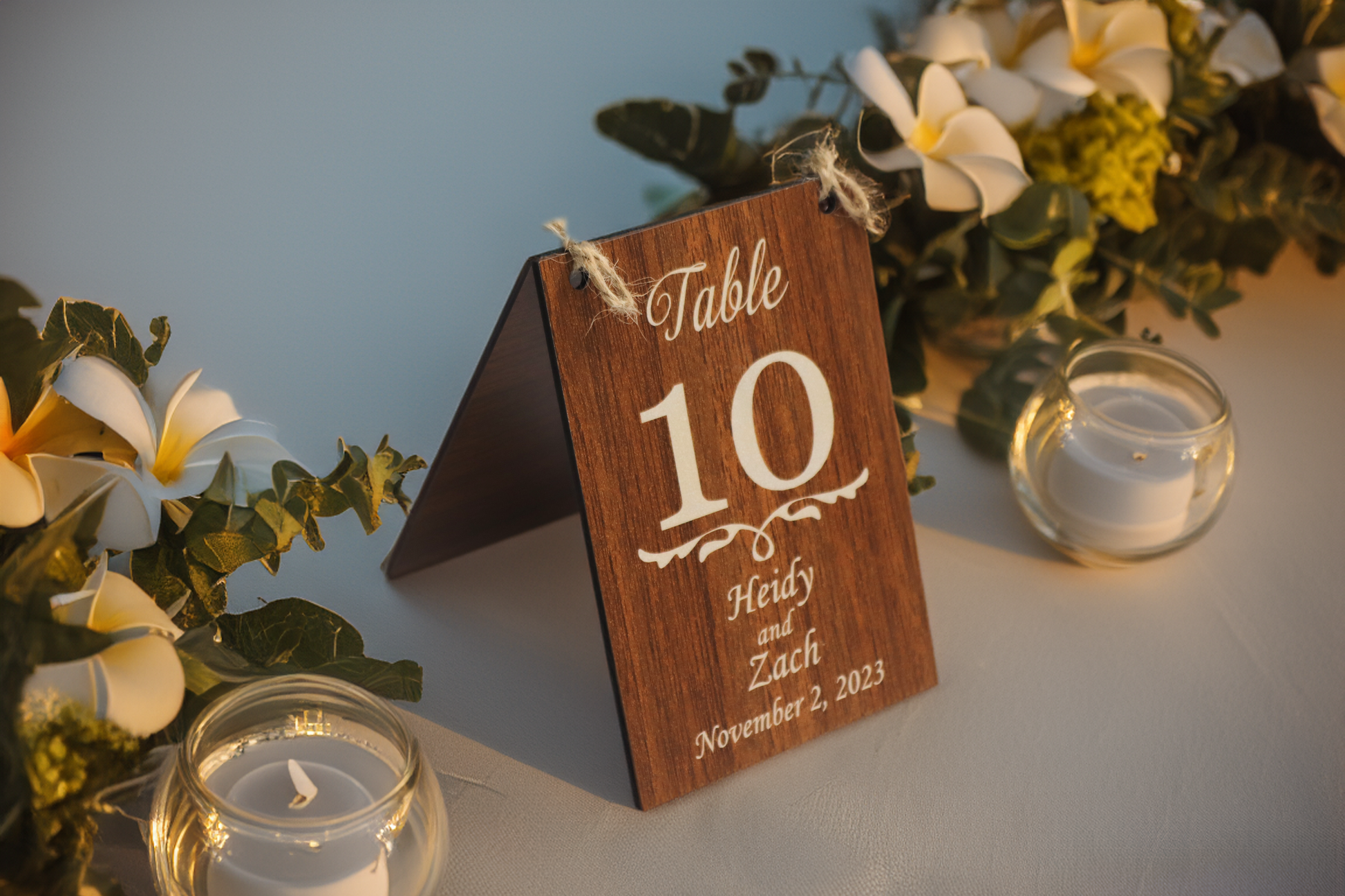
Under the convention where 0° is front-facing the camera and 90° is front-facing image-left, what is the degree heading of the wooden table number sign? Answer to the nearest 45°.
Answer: approximately 315°
